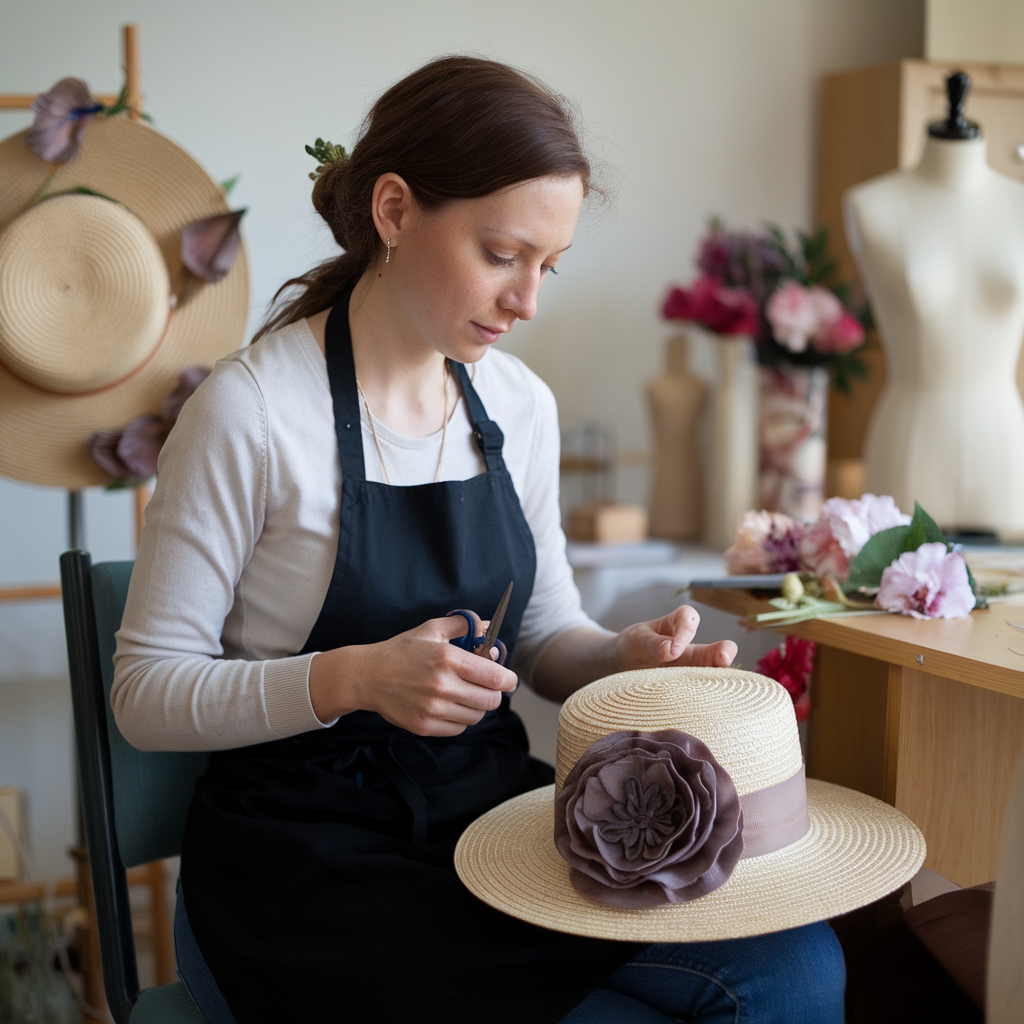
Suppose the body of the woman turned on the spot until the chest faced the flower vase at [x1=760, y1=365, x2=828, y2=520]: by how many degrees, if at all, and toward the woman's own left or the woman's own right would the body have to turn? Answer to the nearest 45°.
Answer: approximately 90° to the woman's own left

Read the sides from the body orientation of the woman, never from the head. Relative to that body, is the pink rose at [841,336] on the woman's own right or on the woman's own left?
on the woman's own left

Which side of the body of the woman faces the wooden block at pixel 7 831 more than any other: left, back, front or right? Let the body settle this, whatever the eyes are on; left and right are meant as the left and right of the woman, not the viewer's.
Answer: back

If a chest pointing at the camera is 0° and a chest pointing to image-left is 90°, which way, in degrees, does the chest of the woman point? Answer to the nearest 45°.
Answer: approximately 315°

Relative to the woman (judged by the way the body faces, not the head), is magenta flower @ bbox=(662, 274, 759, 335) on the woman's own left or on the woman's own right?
on the woman's own left

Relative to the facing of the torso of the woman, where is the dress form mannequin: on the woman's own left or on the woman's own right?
on the woman's own left

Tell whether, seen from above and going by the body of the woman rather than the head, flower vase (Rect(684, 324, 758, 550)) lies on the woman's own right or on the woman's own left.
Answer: on the woman's own left

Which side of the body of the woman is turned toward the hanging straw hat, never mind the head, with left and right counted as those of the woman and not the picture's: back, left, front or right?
back
